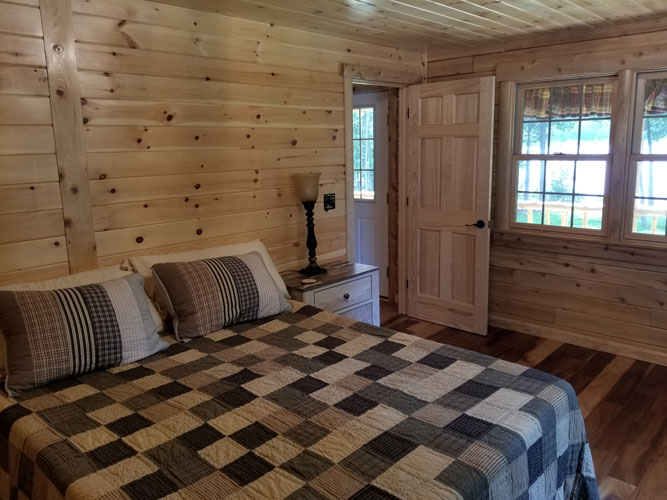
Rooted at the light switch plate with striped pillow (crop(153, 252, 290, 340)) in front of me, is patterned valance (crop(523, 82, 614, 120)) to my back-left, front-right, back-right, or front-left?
back-left

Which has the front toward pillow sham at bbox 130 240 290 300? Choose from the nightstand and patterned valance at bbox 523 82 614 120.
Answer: the patterned valance

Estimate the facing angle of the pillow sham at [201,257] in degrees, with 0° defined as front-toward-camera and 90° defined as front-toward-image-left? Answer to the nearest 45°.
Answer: approximately 315°

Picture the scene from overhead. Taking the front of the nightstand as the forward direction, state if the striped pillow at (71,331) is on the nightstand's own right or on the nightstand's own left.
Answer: on the nightstand's own right

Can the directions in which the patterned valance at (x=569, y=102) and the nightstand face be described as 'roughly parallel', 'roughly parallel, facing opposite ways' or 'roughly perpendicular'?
roughly perpendicular

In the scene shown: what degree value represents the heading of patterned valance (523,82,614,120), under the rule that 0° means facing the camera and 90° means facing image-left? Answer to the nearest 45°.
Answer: approximately 45°

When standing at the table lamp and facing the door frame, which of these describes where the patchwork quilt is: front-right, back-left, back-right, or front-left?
back-right

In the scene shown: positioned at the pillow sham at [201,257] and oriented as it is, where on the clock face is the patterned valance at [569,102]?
The patterned valance is roughly at 10 o'clock from the pillow sham.

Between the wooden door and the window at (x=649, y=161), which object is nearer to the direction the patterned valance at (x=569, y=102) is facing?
the wooden door
